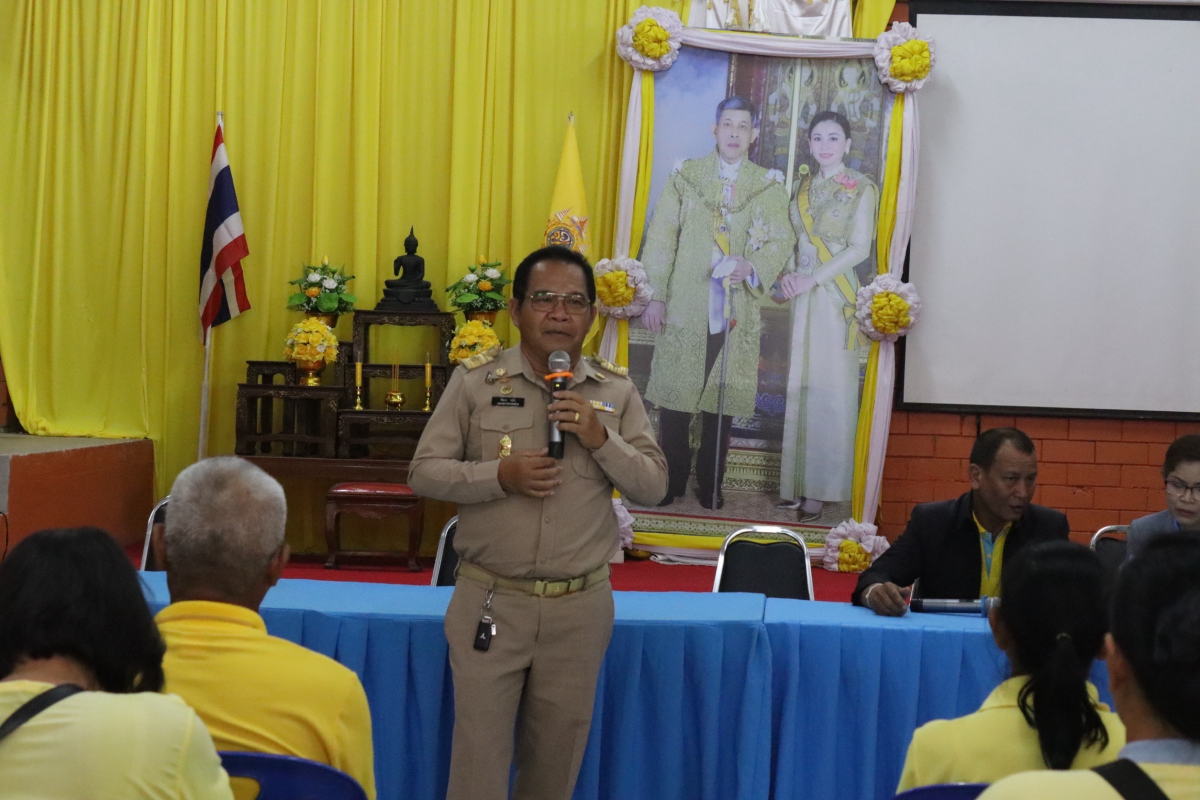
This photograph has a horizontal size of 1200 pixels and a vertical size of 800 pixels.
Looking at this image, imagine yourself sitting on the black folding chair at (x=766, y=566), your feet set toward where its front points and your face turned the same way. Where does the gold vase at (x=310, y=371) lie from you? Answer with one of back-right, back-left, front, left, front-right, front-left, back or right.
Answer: back-right

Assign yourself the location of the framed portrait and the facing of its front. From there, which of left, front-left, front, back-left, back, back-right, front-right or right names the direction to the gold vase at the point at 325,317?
right

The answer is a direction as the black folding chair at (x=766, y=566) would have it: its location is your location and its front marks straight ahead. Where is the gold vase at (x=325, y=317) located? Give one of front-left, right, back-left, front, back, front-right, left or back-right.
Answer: back-right

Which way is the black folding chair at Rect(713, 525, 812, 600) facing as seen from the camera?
toward the camera

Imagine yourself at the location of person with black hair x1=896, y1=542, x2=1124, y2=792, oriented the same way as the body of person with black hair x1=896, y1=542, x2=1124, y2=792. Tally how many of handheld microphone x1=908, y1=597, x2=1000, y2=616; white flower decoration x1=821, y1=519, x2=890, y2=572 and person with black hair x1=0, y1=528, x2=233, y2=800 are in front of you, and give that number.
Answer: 2

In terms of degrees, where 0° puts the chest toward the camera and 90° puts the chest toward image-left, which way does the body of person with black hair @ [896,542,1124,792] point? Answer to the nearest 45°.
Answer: approximately 180°

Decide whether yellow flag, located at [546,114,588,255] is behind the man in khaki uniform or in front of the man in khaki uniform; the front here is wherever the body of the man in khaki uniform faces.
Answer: behind

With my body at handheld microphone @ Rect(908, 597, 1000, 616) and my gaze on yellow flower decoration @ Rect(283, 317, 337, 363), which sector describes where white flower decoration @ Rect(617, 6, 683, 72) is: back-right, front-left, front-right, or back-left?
front-right

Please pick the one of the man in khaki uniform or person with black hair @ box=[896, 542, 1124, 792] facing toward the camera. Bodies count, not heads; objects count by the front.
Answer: the man in khaki uniform

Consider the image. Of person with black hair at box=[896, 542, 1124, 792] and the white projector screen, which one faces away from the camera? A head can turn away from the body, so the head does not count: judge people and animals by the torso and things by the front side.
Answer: the person with black hair

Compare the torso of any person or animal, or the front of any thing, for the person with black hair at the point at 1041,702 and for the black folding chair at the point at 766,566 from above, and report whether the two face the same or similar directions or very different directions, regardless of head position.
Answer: very different directions

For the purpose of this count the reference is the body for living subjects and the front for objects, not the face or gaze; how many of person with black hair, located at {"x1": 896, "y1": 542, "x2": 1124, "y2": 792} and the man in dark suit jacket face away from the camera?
1

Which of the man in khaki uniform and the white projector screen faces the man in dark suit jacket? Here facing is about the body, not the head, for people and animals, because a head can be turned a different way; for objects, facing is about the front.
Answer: the white projector screen

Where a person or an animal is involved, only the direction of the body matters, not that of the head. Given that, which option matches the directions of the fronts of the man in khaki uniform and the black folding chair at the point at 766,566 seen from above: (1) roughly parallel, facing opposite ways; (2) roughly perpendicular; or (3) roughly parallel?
roughly parallel

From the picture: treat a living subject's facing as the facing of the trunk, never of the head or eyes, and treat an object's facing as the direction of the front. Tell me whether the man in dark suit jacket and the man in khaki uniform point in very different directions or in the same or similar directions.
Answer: same or similar directions

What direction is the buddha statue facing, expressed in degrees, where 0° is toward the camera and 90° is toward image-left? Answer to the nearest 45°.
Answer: approximately 0°

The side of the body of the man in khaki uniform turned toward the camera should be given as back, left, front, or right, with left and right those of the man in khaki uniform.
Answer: front

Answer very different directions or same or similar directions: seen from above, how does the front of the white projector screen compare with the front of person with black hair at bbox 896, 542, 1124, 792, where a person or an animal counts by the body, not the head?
very different directions
